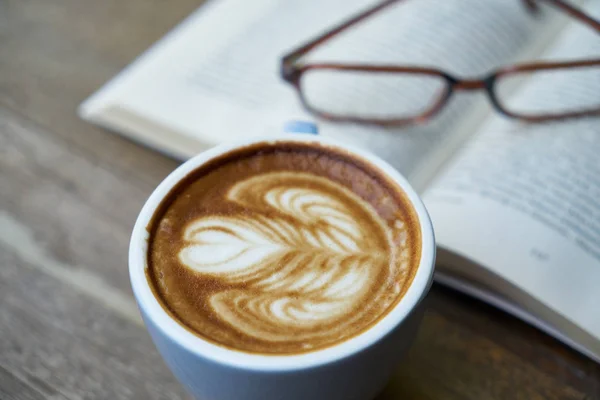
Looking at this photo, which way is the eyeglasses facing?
toward the camera
